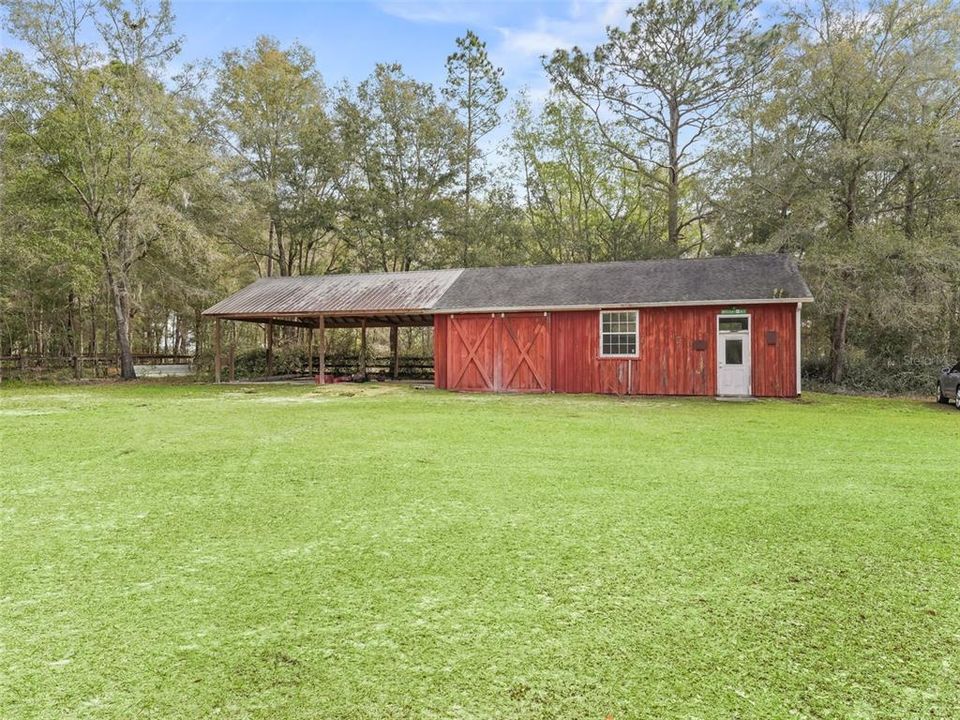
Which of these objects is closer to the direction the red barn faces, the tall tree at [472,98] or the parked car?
the parked car

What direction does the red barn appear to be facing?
toward the camera

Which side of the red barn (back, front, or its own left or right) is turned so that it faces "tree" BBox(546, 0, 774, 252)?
back

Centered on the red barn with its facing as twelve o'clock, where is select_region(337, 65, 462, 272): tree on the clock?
The tree is roughly at 5 o'clock from the red barn.

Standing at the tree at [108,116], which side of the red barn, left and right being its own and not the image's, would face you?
right

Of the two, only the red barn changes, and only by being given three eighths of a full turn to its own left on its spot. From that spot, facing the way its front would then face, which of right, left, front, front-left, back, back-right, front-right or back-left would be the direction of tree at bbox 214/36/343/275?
left

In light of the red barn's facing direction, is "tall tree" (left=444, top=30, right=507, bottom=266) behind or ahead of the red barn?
behind

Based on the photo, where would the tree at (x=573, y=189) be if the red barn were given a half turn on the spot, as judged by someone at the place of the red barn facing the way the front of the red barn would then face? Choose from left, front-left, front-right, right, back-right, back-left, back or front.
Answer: front
